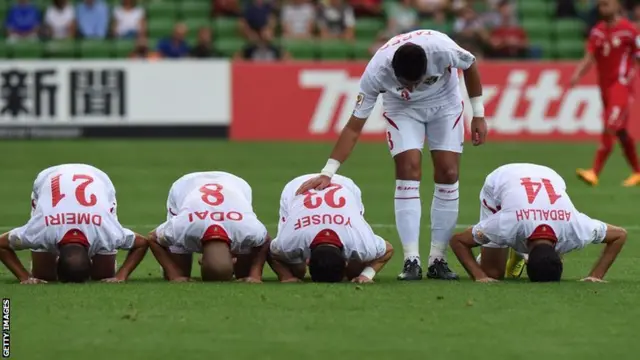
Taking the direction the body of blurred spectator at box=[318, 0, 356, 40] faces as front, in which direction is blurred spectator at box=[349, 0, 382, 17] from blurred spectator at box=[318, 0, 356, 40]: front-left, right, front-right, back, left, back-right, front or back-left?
back-left

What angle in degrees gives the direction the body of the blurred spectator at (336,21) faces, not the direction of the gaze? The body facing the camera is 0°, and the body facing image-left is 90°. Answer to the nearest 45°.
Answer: approximately 0°

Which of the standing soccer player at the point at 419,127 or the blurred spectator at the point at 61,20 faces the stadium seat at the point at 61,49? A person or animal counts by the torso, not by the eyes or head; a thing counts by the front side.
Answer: the blurred spectator

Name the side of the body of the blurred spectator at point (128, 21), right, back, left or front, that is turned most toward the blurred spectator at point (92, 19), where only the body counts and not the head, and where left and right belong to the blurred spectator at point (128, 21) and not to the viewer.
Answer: right

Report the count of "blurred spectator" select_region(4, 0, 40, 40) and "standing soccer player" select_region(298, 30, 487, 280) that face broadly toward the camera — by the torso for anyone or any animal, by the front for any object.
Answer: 2

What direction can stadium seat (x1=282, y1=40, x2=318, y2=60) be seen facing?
toward the camera

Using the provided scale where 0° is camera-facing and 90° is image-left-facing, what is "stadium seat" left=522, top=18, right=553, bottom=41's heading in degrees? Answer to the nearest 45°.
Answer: approximately 0°

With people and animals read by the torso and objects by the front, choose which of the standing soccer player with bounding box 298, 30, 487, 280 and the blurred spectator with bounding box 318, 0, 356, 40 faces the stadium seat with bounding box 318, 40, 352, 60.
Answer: the blurred spectator

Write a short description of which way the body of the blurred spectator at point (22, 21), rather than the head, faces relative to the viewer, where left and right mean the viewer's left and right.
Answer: facing the viewer
